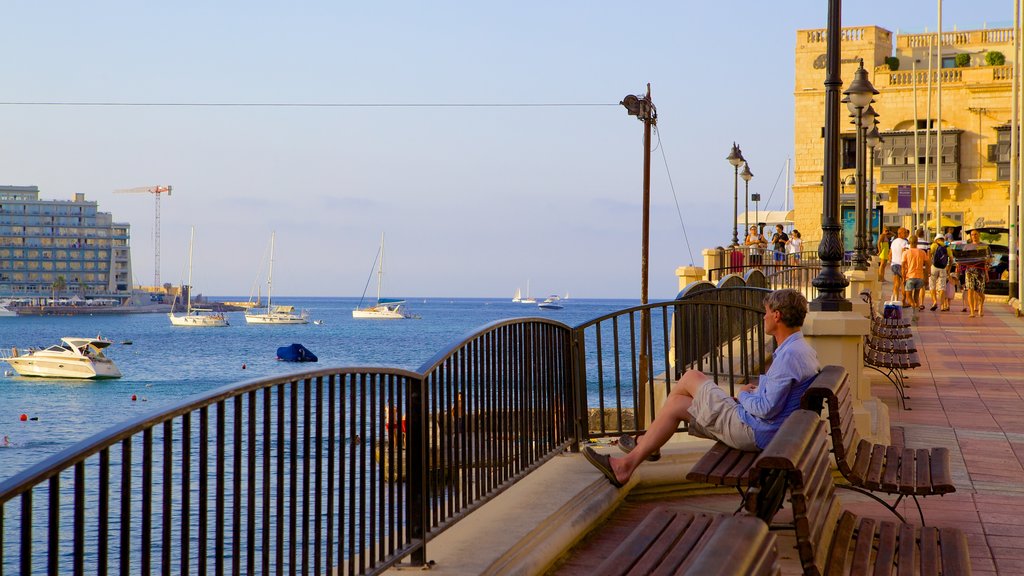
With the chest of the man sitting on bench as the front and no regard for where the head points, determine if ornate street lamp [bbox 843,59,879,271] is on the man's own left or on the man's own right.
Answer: on the man's own right

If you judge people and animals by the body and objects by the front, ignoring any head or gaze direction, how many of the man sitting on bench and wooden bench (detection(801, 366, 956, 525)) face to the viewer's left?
1

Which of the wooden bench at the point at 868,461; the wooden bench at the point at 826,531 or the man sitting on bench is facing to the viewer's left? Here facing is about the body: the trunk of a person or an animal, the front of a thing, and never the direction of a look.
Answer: the man sitting on bench

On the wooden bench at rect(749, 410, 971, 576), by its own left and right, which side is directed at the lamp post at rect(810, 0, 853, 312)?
left

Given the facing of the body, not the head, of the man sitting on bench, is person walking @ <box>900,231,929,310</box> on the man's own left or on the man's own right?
on the man's own right

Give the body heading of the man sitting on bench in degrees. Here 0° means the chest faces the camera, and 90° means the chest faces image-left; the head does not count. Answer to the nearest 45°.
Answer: approximately 90°

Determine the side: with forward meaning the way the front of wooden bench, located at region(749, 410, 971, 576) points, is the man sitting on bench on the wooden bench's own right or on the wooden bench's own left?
on the wooden bench's own left

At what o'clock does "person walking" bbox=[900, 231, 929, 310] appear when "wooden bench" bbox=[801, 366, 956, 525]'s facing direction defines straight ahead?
The person walking is roughly at 9 o'clock from the wooden bench.

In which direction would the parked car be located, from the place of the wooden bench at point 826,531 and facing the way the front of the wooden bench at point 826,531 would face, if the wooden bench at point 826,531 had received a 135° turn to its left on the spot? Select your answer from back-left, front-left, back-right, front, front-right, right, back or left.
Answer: front-right

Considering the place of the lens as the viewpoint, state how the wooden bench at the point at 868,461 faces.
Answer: facing to the right of the viewer

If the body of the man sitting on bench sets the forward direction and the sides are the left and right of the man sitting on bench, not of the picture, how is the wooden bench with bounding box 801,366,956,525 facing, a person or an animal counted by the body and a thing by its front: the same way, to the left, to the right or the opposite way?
the opposite way

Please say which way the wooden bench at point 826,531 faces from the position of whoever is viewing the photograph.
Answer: facing to the right of the viewer
